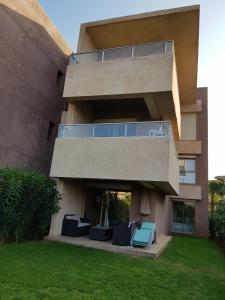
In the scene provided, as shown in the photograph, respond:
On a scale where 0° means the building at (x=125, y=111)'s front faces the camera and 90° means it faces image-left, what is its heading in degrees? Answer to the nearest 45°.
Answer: approximately 0°

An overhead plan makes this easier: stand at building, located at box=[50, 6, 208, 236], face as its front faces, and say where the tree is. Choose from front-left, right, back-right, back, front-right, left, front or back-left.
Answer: back-left
